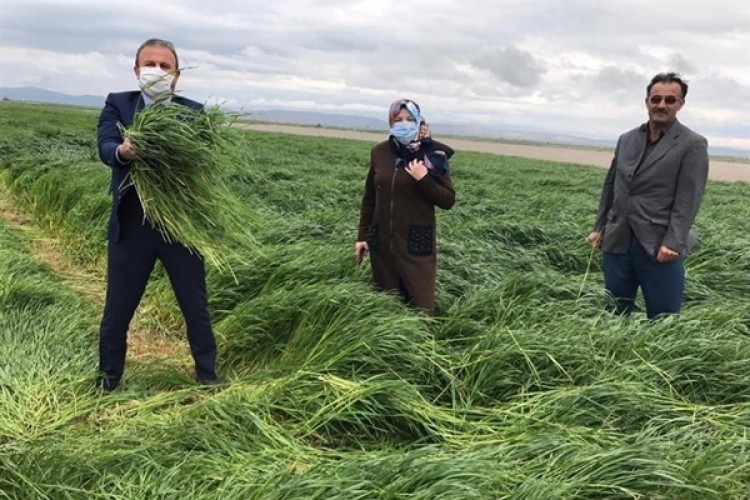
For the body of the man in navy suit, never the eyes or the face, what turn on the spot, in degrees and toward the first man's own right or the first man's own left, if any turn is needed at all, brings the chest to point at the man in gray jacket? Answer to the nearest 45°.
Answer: approximately 90° to the first man's own left

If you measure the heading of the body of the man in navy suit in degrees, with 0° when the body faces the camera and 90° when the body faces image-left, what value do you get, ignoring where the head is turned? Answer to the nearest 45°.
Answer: approximately 0°

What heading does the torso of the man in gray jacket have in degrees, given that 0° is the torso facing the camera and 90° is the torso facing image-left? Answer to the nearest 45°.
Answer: approximately 45°

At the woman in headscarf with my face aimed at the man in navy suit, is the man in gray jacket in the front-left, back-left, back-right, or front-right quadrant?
back-left
